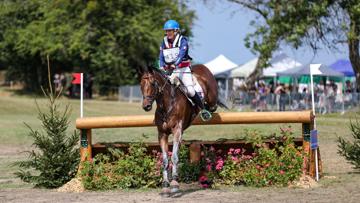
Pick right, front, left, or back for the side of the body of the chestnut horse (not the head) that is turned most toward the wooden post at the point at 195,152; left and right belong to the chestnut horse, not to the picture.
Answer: back

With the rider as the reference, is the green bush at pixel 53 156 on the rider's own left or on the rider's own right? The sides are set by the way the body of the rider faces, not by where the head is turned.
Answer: on the rider's own right

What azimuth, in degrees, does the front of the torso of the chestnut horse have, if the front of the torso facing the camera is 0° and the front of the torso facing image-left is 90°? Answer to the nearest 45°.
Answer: approximately 45°

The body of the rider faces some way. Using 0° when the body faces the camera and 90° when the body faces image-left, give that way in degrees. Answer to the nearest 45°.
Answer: approximately 45°

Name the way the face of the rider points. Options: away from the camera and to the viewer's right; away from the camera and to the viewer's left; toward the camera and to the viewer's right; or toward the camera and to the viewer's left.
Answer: toward the camera and to the viewer's left
